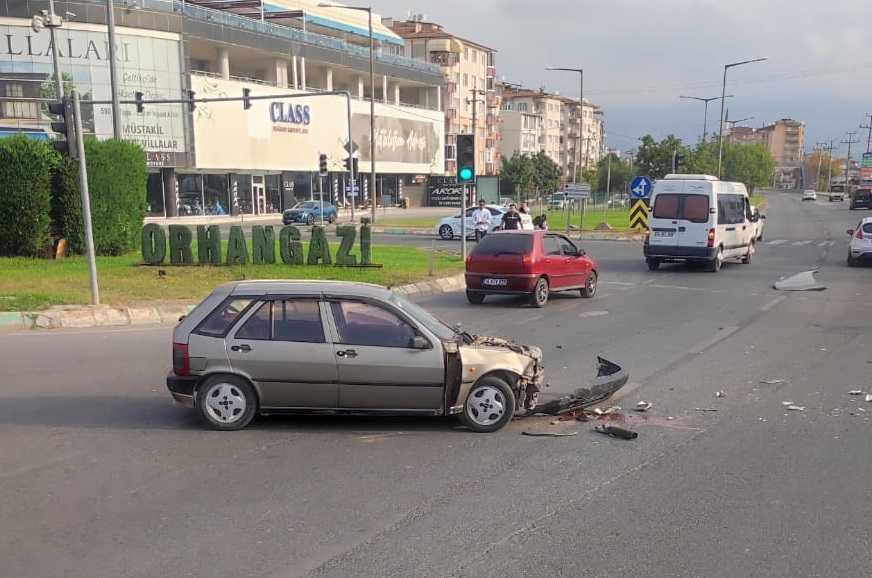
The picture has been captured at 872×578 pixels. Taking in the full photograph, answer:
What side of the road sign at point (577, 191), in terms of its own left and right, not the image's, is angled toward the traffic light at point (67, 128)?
front

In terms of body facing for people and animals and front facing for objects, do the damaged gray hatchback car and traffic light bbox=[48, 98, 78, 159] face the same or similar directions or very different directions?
very different directions

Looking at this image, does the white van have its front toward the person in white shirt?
no

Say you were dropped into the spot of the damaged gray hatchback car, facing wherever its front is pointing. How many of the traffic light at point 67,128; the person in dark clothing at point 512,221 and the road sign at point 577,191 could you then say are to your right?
0

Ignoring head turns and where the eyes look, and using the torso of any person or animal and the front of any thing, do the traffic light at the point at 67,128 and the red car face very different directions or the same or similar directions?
very different directions

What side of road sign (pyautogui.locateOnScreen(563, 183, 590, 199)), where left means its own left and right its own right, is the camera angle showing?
front

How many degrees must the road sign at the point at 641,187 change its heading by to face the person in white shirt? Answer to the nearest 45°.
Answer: approximately 45° to its right

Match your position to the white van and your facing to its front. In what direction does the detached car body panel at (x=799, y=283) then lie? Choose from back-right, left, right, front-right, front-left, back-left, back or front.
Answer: right

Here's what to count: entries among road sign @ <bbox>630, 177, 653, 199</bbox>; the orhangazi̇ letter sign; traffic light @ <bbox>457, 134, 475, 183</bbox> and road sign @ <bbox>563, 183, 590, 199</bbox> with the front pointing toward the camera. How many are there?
4

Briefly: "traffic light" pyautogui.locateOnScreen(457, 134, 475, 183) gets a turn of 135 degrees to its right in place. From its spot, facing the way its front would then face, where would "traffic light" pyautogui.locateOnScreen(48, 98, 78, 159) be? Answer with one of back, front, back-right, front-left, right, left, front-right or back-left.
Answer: left

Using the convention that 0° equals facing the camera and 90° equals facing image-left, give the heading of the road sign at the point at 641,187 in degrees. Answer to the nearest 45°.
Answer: approximately 0°

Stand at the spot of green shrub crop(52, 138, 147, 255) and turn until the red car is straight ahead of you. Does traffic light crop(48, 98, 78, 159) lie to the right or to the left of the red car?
right

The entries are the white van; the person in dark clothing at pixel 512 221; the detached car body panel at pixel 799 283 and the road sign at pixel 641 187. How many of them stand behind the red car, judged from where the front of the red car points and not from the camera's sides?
0

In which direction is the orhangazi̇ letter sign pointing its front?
toward the camera

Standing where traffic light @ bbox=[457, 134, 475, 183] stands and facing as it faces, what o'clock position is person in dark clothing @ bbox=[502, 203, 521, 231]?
The person in dark clothing is roughly at 7 o'clock from the traffic light.

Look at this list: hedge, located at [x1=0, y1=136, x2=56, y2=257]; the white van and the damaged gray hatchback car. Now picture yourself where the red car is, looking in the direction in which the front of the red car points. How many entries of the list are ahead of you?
1

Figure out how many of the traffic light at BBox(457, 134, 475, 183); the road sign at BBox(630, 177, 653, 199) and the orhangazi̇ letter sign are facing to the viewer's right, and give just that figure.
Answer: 0

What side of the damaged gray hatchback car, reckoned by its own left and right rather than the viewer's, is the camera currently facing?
right

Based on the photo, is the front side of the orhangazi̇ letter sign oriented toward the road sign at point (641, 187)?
no
